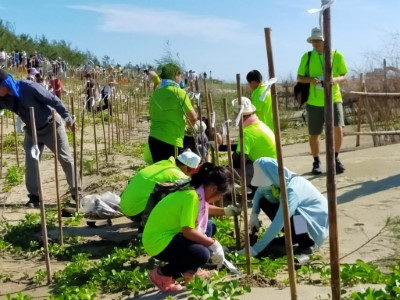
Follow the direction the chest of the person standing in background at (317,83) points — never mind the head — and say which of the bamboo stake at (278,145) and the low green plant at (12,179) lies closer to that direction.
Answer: the bamboo stake

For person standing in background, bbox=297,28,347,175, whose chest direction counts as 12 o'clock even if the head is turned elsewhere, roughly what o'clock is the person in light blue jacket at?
The person in light blue jacket is roughly at 12 o'clock from the person standing in background.

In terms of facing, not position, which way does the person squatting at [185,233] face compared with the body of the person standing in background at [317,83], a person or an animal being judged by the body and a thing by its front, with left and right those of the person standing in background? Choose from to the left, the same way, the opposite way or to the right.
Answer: to the left

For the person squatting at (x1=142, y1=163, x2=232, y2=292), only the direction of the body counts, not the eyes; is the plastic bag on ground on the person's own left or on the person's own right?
on the person's own left

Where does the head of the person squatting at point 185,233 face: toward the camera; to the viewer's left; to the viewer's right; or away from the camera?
to the viewer's right

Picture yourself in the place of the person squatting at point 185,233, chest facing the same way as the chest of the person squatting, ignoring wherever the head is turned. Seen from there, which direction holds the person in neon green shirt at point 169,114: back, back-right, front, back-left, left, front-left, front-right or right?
left

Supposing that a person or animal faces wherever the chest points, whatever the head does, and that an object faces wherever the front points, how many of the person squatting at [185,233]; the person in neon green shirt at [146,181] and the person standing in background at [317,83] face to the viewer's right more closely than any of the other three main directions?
2

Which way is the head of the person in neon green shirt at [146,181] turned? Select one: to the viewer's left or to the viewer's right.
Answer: to the viewer's right

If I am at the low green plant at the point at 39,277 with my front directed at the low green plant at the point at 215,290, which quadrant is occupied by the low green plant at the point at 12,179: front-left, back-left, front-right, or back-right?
back-left

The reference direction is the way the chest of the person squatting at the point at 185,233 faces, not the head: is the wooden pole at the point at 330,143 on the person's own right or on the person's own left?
on the person's own right

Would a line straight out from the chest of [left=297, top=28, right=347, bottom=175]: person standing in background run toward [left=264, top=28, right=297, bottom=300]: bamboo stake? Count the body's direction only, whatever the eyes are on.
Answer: yes

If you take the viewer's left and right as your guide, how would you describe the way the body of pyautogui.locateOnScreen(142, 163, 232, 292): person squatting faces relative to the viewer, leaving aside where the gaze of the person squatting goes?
facing to the right of the viewer

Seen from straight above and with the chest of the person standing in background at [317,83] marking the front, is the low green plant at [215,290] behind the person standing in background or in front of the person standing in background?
in front
